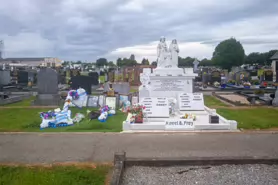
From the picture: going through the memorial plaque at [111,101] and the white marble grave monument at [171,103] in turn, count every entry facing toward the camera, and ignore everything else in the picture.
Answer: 2

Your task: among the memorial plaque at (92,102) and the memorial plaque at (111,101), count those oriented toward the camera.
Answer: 2

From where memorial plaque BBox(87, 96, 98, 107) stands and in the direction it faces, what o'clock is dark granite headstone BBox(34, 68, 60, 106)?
The dark granite headstone is roughly at 4 o'clock from the memorial plaque.

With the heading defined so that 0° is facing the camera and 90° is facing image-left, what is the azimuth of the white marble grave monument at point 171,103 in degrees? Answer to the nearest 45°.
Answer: approximately 0°

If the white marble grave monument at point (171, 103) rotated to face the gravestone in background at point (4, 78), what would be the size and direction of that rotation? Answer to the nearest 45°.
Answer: approximately 135° to its right

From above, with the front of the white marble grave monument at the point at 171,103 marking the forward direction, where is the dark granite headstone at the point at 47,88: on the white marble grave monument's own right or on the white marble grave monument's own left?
on the white marble grave monument's own right

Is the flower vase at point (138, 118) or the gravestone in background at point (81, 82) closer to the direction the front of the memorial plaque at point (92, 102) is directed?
the flower vase
